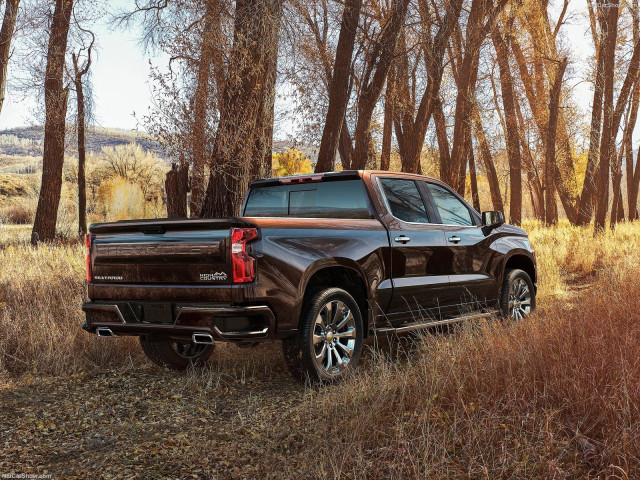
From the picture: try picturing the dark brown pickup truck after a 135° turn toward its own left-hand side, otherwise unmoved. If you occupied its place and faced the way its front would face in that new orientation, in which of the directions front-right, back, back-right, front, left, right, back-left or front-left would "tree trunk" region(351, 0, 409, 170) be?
right

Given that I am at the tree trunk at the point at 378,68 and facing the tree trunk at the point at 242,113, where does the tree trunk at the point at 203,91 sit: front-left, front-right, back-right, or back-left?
front-right

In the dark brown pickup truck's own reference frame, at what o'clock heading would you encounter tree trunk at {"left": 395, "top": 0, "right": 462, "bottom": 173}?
The tree trunk is roughly at 11 o'clock from the dark brown pickup truck.

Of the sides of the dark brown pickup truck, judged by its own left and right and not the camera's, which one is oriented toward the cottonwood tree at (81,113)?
left

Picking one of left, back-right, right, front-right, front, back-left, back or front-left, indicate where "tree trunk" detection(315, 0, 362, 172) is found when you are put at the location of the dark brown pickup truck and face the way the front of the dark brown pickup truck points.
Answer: front-left

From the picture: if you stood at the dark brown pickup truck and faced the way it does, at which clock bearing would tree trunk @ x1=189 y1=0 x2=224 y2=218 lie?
The tree trunk is roughly at 10 o'clock from the dark brown pickup truck.

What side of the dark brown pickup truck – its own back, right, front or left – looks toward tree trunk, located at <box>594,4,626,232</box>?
front

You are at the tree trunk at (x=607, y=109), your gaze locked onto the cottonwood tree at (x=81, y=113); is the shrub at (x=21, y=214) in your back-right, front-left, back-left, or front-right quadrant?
front-right

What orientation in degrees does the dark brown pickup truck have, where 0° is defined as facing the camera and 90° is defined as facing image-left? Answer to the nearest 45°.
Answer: approximately 225°

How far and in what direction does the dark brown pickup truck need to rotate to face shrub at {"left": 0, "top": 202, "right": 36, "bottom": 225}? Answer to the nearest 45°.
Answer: approximately 90° to its left

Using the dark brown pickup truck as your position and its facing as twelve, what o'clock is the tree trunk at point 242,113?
The tree trunk is roughly at 10 o'clock from the dark brown pickup truck.

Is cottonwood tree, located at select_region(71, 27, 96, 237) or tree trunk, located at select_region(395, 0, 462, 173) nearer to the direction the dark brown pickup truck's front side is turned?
the tree trunk
